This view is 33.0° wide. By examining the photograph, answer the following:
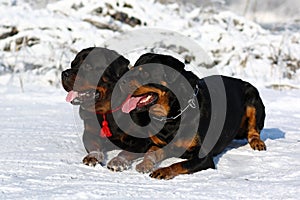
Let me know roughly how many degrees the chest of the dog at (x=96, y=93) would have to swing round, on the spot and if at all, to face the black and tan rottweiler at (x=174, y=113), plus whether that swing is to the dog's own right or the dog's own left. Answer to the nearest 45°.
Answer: approximately 90° to the dog's own left

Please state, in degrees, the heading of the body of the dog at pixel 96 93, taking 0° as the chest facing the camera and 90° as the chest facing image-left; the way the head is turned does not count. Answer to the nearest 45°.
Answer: approximately 45°
